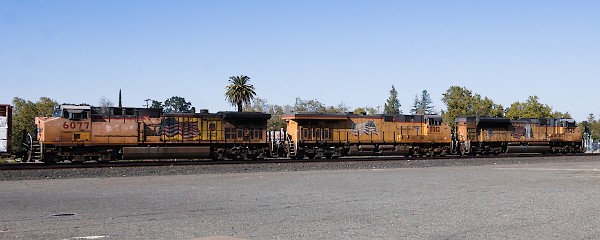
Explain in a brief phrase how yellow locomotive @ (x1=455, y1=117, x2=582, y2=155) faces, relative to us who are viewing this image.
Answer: facing away from the viewer and to the right of the viewer

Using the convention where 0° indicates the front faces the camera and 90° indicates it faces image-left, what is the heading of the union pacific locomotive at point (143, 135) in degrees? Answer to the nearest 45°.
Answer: approximately 90°

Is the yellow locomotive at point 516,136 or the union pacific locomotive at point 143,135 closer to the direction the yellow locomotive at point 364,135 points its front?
the yellow locomotive

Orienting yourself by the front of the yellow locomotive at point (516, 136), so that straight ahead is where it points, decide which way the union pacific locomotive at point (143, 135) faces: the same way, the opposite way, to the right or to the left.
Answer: the opposite way

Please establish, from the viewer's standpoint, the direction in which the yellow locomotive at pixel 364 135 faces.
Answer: facing away from the viewer and to the right of the viewer

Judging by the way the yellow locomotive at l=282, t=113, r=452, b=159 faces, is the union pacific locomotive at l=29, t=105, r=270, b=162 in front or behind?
behind

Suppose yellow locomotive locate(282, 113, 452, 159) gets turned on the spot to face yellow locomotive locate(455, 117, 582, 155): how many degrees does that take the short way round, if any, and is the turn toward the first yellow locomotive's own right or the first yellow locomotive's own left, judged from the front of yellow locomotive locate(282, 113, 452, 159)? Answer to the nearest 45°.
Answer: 0° — it already faces it

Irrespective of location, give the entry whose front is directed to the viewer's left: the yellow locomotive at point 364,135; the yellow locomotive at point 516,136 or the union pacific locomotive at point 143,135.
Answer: the union pacific locomotive

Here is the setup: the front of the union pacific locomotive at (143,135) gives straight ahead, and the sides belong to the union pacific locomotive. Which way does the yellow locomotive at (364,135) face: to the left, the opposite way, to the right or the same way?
the opposite way

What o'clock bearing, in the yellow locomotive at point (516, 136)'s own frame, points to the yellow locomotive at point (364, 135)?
the yellow locomotive at point (364, 135) is roughly at 6 o'clock from the yellow locomotive at point (516, 136).

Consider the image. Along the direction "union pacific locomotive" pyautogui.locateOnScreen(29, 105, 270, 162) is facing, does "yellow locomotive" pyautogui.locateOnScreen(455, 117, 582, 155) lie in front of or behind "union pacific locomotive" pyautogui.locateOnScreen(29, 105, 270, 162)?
behind

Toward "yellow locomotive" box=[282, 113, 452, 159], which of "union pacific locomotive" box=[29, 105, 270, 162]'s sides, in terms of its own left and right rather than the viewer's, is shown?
back

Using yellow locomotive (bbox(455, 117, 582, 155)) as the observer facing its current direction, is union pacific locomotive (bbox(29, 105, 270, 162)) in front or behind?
behind
